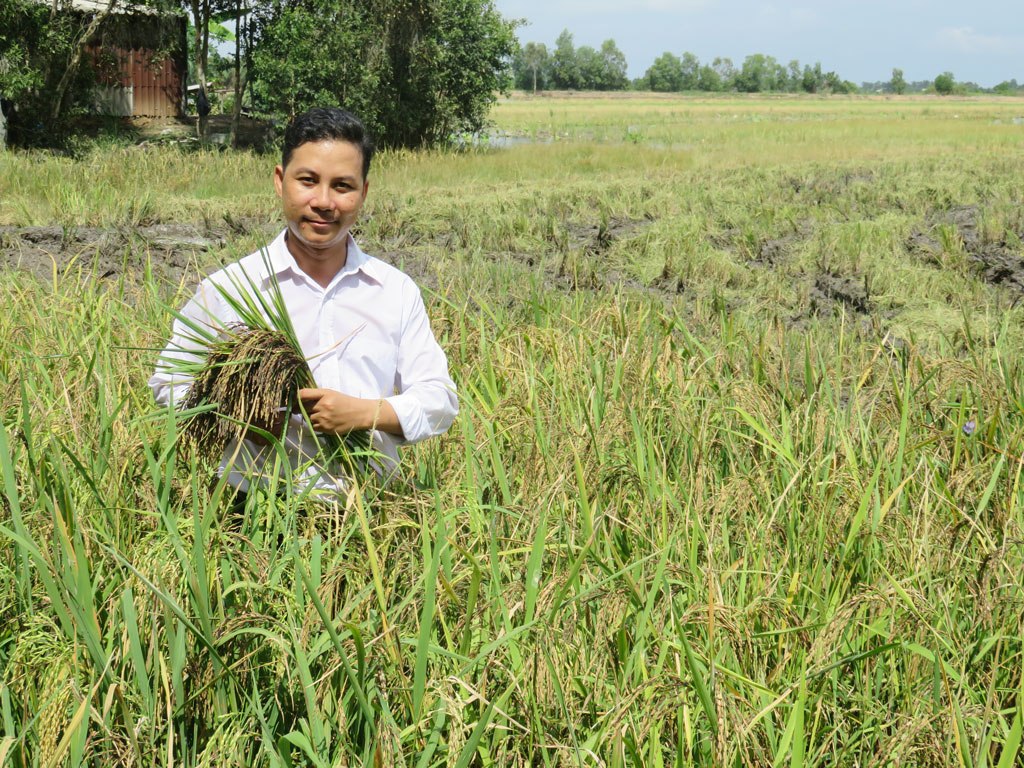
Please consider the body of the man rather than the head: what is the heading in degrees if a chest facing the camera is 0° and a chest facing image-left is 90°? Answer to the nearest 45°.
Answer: approximately 0°

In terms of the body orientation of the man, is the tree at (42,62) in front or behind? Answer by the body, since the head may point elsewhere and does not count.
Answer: behind

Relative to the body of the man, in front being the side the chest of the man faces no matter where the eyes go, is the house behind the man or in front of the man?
behind

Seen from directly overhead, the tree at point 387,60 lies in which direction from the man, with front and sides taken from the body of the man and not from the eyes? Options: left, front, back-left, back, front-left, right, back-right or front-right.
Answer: back

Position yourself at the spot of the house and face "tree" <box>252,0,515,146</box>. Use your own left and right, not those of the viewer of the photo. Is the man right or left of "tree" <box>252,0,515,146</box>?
right
